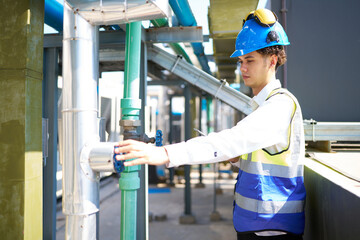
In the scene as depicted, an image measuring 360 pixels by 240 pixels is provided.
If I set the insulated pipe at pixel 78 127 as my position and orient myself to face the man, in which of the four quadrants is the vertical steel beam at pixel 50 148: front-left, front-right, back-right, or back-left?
back-left

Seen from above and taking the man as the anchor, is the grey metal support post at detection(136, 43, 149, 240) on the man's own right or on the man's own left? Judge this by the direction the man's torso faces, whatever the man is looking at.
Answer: on the man's own right

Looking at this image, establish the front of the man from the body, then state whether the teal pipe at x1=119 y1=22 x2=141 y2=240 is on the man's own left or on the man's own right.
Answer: on the man's own right

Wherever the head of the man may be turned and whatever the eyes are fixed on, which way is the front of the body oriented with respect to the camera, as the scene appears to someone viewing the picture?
to the viewer's left

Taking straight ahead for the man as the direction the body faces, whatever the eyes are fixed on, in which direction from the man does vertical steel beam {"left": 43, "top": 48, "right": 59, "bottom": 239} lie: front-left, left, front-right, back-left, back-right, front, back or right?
front-right

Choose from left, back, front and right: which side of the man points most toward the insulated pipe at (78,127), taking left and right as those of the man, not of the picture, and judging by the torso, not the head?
front

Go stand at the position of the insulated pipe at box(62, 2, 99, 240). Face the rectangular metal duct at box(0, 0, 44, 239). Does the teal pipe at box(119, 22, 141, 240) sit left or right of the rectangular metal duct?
right

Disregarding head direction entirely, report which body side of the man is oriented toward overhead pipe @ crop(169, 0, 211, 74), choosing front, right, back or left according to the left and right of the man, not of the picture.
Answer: right
